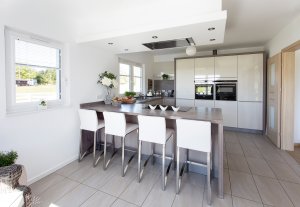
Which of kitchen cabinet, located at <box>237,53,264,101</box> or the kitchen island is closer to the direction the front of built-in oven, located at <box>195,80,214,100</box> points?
the kitchen island

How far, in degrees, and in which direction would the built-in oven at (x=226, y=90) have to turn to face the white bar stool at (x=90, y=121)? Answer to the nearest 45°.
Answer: approximately 45° to its right

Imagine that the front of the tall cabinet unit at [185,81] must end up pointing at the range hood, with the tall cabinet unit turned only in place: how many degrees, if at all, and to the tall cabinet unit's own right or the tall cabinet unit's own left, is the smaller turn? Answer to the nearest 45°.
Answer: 0° — it already faces it

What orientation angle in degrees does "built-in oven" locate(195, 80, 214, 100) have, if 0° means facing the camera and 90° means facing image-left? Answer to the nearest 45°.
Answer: approximately 0°

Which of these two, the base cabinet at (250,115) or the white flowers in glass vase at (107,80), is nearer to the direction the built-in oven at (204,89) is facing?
the white flowers in glass vase
